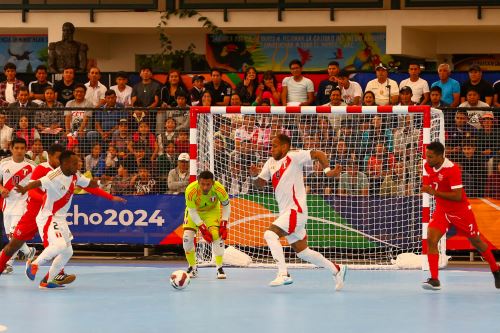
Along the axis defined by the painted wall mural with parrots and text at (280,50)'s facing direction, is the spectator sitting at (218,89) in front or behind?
in front

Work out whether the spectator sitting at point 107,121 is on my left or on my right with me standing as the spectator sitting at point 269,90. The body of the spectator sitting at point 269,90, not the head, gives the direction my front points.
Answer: on my right

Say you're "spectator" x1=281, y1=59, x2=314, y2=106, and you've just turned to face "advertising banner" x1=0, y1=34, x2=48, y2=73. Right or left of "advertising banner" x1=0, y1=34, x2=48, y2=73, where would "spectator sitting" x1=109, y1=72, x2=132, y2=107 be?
left

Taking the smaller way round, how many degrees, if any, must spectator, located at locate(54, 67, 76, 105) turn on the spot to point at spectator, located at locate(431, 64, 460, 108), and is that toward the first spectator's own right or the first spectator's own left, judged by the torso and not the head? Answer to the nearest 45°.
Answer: approximately 90° to the first spectator's own left

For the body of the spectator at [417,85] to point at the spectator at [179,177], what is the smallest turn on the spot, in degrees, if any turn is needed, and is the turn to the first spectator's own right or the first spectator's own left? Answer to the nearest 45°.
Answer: approximately 90° to the first spectator's own right

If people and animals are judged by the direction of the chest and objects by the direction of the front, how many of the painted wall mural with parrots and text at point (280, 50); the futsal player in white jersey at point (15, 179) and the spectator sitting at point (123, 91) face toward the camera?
3

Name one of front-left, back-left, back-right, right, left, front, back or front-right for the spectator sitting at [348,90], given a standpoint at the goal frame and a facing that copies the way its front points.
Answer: back

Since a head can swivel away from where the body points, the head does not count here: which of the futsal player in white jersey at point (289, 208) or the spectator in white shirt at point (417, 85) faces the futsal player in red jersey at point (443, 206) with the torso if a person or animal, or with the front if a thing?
the spectator in white shirt

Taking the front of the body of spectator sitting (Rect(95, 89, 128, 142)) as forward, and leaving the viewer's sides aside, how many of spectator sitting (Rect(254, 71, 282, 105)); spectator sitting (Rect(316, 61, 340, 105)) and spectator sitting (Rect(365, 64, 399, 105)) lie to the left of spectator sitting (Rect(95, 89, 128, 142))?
3
